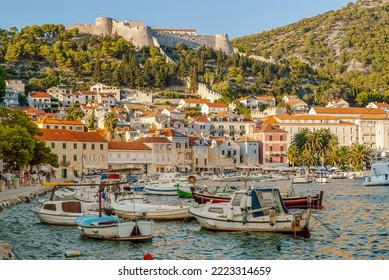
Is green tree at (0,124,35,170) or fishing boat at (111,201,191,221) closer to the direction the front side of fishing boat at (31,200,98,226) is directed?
the green tree

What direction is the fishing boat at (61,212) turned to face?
to the viewer's left

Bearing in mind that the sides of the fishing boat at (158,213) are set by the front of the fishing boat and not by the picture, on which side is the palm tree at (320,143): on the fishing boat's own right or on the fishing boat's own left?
on the fishing boat's own right

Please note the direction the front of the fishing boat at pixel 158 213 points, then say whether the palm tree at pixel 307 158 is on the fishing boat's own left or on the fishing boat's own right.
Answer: on the fishing boat's own right

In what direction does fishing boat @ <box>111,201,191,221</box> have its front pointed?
to the viewer's left

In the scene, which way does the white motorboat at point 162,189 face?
to the viewer's left

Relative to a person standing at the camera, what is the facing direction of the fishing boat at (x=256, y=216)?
facing to the left of the viewer
